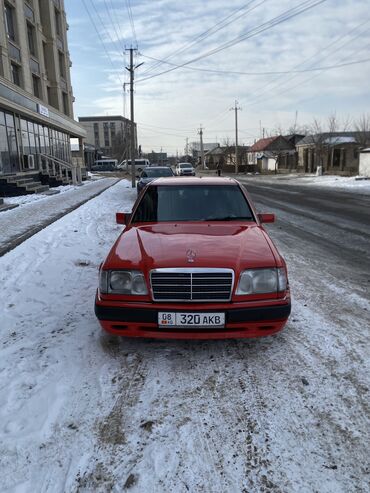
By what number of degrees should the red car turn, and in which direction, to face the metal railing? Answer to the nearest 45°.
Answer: approximately 180°

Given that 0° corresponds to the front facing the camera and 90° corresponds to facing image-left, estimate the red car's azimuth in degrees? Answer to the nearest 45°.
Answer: approximately 0°

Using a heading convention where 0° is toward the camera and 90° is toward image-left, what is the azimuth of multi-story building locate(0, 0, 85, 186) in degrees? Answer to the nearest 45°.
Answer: approximately 315°
